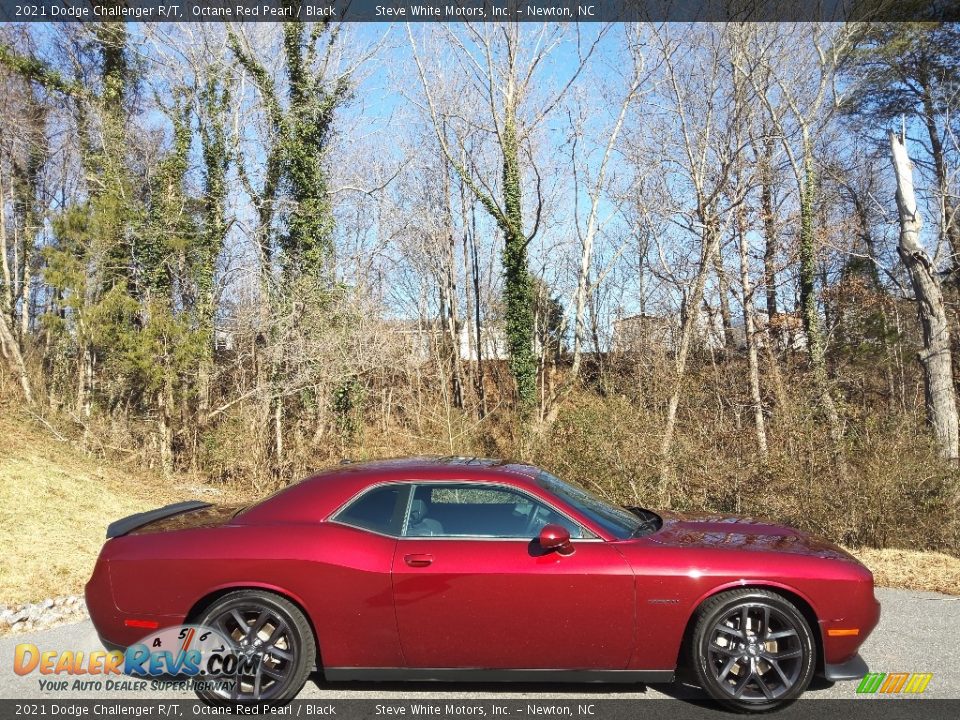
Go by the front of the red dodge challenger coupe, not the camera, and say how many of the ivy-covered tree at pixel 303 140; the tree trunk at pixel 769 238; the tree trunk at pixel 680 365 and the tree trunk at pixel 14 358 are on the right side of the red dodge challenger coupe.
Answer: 0

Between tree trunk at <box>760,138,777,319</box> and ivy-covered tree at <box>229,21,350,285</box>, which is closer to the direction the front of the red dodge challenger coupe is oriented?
the tree trunk

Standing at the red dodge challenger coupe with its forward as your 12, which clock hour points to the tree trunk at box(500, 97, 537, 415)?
The tree trunk is roughly at 9 o'clock from the red dodge challenger coupe.

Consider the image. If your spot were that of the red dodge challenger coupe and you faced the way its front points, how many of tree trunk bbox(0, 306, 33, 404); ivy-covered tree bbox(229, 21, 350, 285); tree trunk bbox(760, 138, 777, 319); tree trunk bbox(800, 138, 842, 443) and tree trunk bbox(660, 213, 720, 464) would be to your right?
0

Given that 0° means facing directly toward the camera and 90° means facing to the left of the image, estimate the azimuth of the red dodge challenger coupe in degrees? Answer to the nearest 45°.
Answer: approximately 270°

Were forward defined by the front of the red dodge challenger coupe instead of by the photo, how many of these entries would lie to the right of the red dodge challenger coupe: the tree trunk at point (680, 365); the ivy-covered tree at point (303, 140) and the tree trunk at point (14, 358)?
0

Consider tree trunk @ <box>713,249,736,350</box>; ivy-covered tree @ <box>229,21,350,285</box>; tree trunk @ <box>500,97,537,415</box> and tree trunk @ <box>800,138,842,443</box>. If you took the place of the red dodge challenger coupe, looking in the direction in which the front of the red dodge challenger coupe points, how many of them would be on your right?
0

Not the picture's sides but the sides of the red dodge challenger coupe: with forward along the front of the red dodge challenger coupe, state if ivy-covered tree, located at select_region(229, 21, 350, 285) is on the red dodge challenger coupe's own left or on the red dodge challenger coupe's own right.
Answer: on the red dodge challenger coupe's own left

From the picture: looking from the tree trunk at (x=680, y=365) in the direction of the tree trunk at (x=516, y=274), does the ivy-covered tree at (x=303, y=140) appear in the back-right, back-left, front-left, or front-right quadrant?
front-left

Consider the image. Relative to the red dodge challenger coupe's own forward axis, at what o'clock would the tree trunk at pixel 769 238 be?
The tree trunk is roughly at 10 o'clock from the red dodge challenger coupe.

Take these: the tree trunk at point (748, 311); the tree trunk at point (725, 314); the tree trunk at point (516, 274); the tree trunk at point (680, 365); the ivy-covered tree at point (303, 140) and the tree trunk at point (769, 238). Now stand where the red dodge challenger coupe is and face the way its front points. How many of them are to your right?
0

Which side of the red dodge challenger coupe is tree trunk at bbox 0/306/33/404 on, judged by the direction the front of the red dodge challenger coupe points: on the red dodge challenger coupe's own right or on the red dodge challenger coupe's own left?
on the red dodge challenger coupe's own left

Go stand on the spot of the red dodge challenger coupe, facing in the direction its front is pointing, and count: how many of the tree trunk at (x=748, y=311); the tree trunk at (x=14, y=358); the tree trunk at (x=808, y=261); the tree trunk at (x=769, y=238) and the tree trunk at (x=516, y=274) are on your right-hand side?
0

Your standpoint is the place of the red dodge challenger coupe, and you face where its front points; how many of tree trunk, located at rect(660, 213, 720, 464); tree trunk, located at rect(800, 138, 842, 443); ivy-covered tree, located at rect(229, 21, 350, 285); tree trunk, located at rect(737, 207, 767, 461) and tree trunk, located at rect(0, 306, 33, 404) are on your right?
0

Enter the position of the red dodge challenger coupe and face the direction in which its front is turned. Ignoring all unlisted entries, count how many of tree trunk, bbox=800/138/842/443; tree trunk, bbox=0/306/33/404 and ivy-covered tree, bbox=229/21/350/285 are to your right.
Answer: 0

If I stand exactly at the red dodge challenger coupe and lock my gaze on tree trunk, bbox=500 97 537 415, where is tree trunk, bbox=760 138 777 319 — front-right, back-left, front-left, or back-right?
front-right

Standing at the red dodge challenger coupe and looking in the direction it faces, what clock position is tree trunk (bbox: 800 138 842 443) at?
The tree trunk is roughly at 10 o'clock from the red dodge challenger coupe.

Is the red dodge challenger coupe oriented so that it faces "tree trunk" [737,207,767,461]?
no

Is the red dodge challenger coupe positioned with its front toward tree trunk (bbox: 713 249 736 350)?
no
